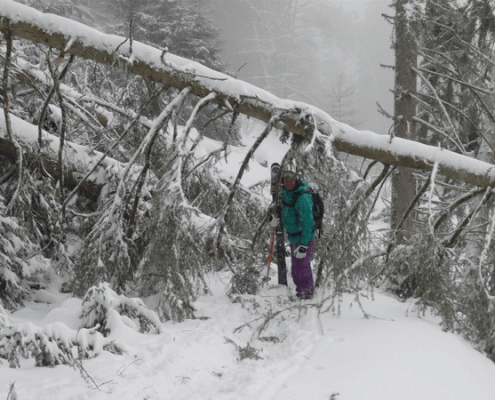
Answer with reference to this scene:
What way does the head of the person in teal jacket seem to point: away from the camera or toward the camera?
toward the camera

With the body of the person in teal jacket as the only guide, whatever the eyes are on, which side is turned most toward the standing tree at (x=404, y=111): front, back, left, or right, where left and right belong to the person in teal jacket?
back
